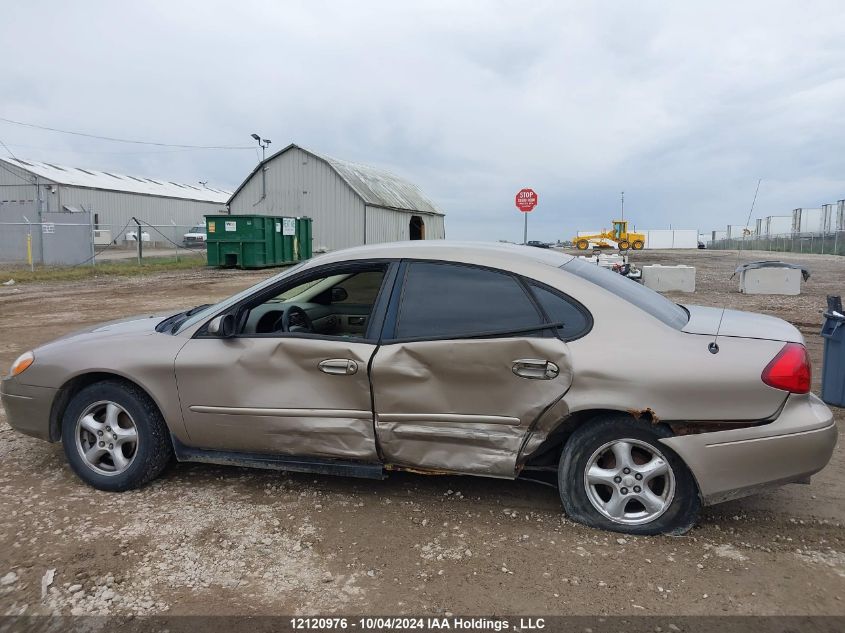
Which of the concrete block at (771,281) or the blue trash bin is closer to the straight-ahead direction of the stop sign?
the blue trash bin

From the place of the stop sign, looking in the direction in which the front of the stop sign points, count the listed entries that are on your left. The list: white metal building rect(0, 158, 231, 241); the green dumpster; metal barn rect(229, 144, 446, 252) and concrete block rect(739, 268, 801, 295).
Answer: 1

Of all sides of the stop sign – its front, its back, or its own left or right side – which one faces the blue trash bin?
front

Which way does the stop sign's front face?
toward the camera

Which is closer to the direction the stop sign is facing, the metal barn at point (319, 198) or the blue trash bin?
the blue trash bin

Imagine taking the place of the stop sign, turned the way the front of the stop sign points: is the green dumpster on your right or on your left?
on your right

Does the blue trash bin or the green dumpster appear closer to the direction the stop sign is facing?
the blue trash bin

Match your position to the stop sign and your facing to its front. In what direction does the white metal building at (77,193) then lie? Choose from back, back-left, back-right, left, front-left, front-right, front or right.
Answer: back-right

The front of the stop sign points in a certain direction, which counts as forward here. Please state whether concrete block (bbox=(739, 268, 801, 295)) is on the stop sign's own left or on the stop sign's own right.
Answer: on the stop sign's own left

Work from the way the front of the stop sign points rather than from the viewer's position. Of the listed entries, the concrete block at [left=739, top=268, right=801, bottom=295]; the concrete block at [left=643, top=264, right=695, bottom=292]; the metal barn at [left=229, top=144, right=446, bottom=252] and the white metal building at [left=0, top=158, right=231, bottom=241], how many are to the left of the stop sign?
2

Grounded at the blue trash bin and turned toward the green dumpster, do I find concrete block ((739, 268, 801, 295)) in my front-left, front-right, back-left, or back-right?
front-right

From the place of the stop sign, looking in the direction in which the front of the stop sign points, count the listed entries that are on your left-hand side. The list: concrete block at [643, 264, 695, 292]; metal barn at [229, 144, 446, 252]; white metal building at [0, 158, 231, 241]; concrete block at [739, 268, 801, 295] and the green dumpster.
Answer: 2

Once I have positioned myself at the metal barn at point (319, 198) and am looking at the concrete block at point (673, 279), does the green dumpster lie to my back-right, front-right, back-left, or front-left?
front-right

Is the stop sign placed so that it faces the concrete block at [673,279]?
no
